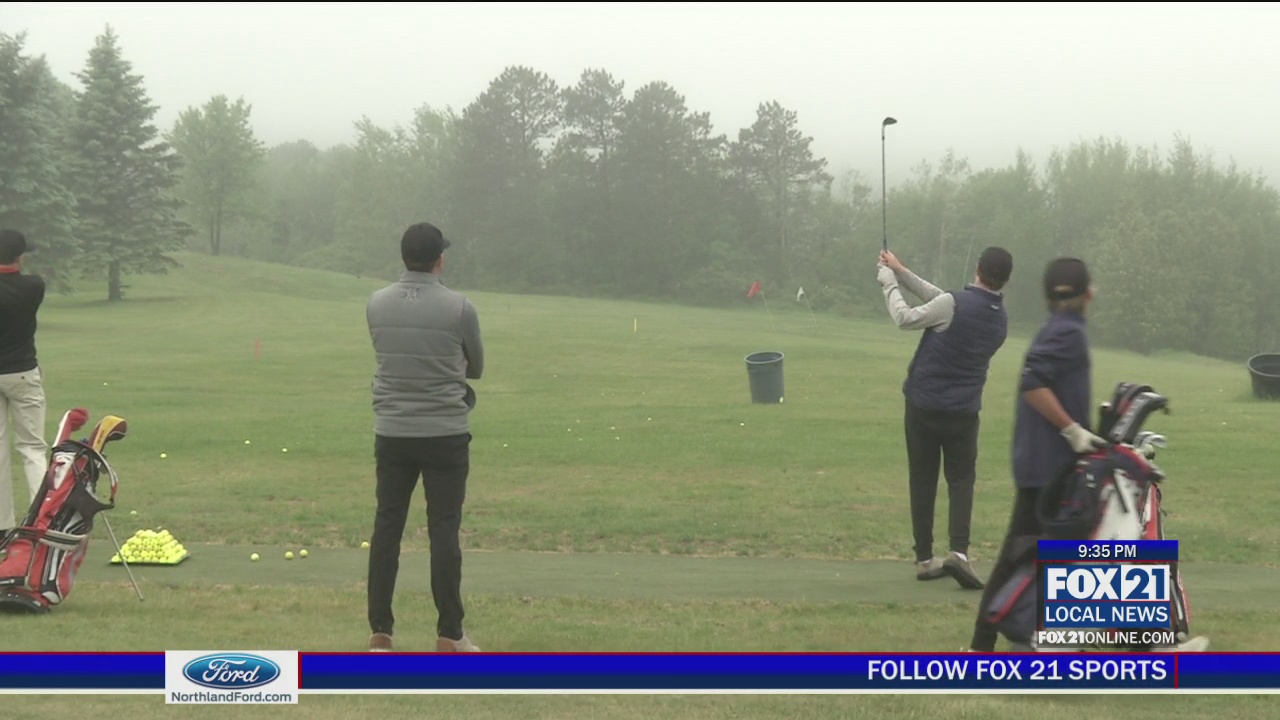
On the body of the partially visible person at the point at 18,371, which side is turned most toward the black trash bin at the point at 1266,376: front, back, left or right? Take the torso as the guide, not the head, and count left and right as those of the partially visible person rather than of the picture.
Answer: front

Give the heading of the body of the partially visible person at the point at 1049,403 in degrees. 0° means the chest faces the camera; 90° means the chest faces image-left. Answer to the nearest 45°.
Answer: approximately 225°

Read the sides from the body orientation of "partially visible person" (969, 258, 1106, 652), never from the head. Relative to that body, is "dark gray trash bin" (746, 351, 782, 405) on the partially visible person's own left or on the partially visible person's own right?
on the partially visible person's own left

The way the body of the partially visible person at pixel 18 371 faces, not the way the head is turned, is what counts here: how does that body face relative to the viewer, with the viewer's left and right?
facing away from the viewer and to the right of the viewer

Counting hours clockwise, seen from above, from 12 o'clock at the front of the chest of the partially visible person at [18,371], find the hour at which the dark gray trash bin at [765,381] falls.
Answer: The dark gray trash bin is roughly at 12 o'clock from the partially visible person.

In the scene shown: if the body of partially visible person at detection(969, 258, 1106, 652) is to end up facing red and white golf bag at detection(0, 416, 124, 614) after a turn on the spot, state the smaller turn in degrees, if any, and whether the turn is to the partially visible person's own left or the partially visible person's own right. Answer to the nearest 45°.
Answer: approximately 135° to the partially visible person's own left
